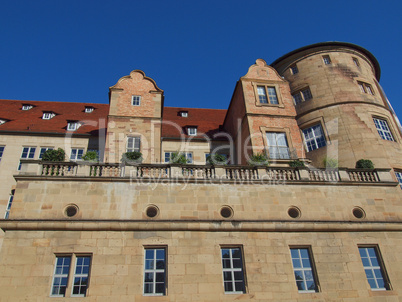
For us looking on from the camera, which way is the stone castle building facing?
facing the viewer
